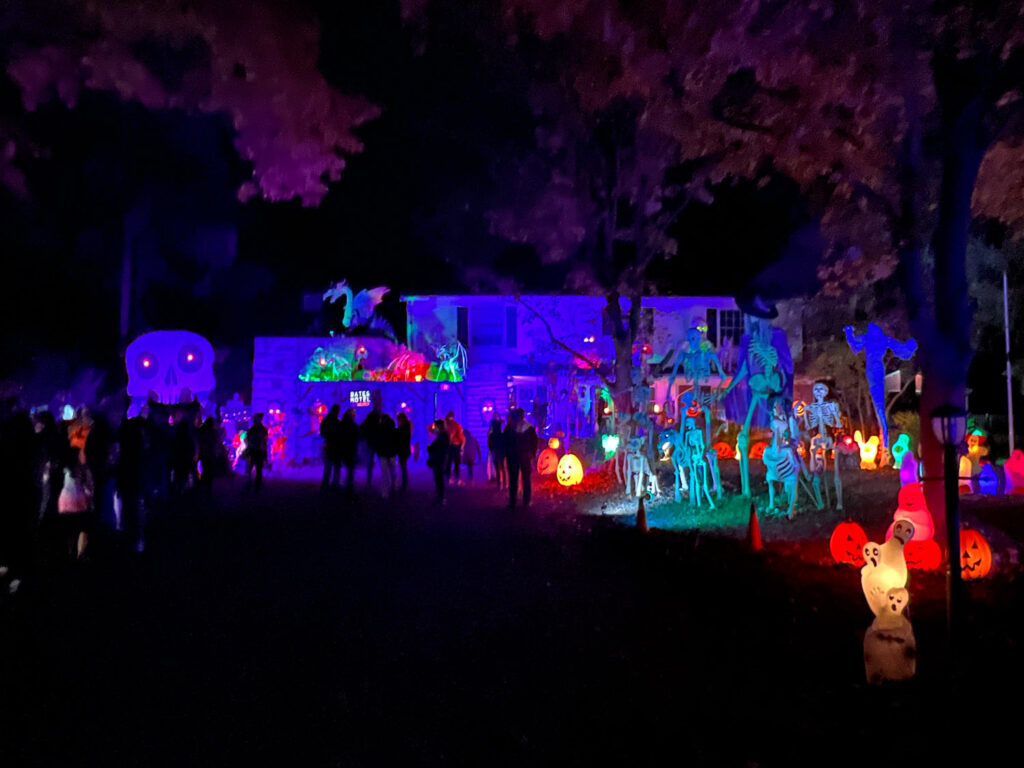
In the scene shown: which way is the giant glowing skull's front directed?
toward the camera

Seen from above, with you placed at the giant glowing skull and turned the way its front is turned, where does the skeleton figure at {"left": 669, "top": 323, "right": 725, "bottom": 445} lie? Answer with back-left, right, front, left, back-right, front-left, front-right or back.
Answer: front-left

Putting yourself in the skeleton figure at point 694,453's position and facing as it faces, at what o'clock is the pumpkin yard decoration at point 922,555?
The pumpkin yard decoration is roughly at 11 o'clock from the skeleton figure.

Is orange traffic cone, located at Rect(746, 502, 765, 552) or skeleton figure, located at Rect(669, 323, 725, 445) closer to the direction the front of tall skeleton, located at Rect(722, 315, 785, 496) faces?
the orange traffic cone

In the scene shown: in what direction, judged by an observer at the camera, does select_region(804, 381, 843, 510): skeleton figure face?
facing the viewer

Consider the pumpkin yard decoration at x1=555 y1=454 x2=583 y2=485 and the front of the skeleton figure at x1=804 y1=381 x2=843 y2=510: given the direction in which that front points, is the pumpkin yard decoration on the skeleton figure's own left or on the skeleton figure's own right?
on the skeleton figure's own right

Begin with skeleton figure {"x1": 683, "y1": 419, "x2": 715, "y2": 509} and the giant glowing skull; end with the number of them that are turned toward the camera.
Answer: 2

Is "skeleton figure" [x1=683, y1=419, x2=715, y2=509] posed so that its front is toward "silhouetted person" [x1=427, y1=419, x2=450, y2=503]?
no

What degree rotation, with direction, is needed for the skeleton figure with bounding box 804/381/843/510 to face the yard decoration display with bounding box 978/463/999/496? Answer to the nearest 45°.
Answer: approximately 135° to its left

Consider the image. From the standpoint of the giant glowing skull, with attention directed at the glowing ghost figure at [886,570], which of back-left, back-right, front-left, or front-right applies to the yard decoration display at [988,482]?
front-left

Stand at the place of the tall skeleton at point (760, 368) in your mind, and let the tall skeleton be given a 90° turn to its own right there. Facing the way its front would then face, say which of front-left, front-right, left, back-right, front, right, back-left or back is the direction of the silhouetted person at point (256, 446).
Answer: front-left

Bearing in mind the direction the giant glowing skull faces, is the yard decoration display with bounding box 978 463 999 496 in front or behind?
in front

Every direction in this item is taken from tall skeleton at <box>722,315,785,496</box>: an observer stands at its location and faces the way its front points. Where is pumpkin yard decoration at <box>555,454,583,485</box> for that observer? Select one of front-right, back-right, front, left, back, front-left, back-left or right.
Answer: right

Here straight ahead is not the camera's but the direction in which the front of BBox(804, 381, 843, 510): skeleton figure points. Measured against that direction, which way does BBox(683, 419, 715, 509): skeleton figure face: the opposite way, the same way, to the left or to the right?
the same way

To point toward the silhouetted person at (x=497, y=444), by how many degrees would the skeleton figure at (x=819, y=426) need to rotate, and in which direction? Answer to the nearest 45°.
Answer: approximately 90° to its right

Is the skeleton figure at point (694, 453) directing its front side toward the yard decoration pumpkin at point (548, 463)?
no

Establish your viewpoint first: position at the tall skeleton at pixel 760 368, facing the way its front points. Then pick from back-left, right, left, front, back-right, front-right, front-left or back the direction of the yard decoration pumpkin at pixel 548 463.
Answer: right

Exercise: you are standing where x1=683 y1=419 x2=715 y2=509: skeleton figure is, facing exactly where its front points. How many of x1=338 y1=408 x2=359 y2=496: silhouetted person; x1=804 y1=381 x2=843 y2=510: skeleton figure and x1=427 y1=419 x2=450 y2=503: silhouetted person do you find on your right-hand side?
2
